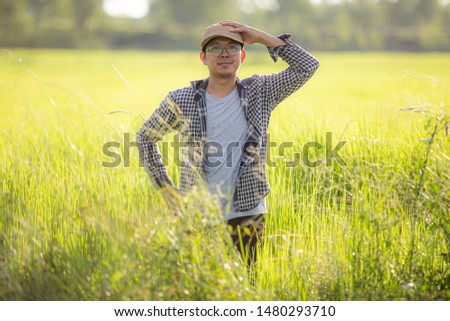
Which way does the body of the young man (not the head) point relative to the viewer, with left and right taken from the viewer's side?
facing the viewer
